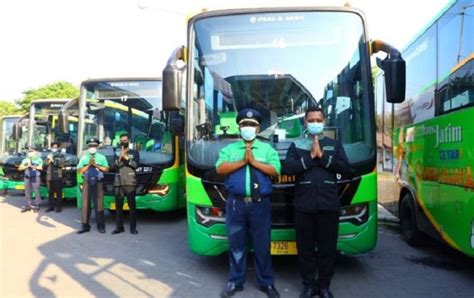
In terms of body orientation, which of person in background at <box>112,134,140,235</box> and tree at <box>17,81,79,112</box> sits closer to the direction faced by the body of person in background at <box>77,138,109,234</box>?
the person in background

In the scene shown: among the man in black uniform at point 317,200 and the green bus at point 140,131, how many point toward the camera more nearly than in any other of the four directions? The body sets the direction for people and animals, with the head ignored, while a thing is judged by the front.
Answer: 2

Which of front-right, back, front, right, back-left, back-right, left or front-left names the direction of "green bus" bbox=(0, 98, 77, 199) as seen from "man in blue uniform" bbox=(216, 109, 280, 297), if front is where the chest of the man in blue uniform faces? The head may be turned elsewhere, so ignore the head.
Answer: back-right

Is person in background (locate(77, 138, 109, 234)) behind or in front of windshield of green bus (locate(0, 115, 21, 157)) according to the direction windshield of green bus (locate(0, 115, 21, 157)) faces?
in front

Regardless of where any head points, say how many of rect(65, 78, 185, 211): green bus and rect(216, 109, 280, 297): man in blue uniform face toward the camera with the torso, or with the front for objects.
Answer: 2

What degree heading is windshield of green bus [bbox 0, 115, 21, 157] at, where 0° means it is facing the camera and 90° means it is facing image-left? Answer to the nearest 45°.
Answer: approximately 0°
